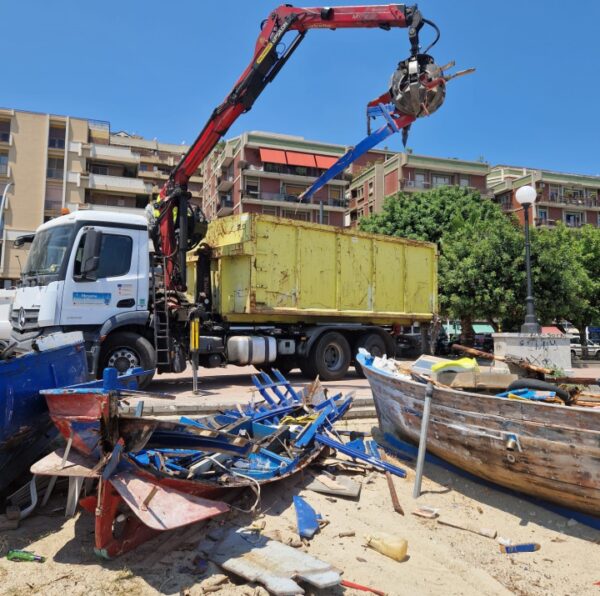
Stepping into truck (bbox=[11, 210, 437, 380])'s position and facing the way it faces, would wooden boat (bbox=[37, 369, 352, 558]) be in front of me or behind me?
in front

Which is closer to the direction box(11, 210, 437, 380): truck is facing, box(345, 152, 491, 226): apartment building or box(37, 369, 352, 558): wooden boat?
the wooden boat

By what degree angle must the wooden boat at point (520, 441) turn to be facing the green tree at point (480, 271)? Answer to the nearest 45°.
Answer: approximately 45° to its right

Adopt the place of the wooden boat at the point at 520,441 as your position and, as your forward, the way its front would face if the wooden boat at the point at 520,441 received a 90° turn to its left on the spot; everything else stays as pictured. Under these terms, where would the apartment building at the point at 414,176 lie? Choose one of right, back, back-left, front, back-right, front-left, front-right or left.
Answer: back-right

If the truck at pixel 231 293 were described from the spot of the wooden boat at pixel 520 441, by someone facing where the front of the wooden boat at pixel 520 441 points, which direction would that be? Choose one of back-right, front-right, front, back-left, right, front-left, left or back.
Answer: front

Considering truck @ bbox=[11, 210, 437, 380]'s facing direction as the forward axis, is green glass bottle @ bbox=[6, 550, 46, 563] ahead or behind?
ahead

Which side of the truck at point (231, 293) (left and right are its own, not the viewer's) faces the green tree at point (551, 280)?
back

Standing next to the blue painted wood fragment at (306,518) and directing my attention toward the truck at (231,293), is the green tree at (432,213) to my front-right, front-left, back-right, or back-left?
front-right

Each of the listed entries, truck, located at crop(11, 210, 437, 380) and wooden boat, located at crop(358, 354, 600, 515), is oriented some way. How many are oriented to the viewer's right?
0

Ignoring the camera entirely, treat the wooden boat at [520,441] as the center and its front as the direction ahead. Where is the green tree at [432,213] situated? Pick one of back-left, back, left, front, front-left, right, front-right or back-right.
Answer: front-right

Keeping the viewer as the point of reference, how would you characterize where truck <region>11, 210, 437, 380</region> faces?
facing the viewer and to the left of the viewer

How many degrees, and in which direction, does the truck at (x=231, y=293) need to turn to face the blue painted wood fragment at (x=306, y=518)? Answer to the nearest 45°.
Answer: approximately 45° to its left

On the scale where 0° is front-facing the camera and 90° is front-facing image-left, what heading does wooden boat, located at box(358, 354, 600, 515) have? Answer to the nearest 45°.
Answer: approximately 135°

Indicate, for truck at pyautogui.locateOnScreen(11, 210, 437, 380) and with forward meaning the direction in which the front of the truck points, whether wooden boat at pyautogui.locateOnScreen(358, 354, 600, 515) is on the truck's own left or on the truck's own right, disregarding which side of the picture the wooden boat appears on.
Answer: on the truck's own left

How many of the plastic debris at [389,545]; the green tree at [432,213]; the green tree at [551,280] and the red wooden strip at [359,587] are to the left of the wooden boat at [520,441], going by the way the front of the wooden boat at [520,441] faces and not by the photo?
2
